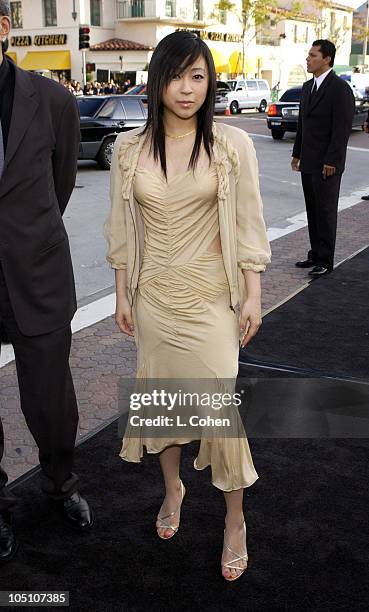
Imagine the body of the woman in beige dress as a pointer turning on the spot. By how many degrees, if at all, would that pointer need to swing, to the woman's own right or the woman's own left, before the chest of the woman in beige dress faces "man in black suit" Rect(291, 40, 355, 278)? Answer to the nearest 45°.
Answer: approximately 180°

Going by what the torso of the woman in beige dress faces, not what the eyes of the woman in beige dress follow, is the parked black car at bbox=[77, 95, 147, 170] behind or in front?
behind

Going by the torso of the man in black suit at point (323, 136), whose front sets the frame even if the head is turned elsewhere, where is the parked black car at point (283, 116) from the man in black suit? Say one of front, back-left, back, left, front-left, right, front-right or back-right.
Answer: back-right

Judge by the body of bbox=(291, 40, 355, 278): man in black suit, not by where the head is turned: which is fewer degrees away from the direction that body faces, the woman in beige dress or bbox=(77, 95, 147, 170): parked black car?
the woman in beige dress

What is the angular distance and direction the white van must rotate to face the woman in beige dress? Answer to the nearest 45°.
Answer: approximately 45° to its left

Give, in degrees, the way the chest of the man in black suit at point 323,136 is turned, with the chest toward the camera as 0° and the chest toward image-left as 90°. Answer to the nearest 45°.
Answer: approximately 45°

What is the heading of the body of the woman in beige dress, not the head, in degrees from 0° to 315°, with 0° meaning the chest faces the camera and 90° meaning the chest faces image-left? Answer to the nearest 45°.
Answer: approximately 0°

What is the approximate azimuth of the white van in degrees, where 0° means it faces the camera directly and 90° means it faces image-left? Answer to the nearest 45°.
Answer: approximately 45°
